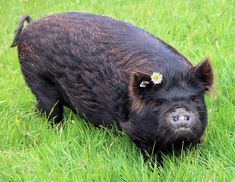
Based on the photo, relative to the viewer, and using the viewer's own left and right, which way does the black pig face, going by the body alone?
facing the viewer and to the right of the viewer
